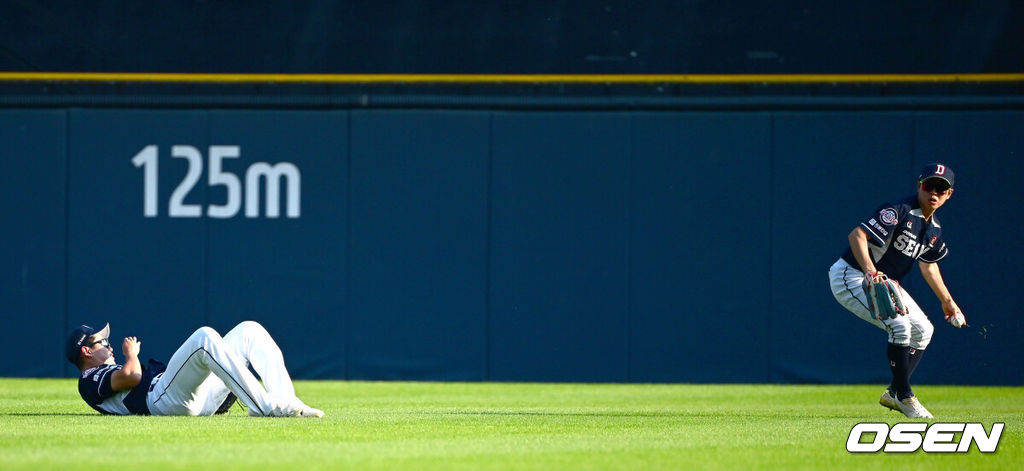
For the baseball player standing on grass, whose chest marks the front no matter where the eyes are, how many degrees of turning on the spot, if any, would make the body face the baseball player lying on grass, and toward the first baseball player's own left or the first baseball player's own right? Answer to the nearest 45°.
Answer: approximately 90° to the first baseball player's own right
